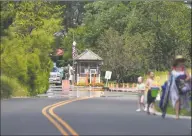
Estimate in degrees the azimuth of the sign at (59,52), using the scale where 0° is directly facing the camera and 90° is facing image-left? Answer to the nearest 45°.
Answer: approximately 0°

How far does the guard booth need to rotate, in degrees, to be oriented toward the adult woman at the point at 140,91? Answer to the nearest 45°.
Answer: approximately 45° to its left

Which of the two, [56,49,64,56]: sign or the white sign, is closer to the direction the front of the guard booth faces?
the white sign

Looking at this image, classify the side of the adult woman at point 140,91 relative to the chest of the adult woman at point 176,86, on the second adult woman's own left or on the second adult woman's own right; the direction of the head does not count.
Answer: on the second adult woman's own right

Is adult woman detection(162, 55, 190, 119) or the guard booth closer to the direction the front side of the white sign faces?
the adult woman

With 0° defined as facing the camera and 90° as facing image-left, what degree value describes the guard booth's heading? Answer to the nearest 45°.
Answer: approximately 0°

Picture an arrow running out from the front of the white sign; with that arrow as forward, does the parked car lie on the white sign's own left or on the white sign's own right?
on the white sign's own right
